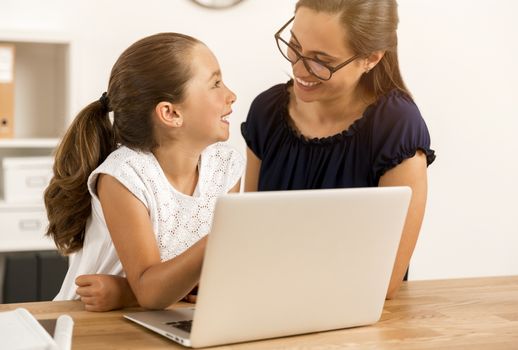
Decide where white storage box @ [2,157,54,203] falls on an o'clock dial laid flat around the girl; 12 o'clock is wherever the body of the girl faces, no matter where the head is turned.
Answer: The white storage box is roughly at 7 o'clock from the girl.

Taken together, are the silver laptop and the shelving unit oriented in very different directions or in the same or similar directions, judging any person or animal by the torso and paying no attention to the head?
very different directions

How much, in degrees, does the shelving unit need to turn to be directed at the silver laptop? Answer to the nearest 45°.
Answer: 0° — it already faces it

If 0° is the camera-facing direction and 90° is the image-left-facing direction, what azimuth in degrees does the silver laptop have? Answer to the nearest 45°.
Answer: approximately 135°

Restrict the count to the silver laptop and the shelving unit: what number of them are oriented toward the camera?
1

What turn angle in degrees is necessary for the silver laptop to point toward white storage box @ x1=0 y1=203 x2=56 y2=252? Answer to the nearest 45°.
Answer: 0° — it already faces it

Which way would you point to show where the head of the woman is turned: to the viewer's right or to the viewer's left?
to the viewer's left

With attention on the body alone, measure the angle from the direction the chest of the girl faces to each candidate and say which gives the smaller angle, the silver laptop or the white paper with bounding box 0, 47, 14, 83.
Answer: the silver laptop

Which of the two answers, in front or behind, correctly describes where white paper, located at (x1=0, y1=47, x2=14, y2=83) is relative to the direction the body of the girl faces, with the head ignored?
behind

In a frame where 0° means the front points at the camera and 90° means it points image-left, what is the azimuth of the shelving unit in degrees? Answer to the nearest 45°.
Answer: approximately 0°
